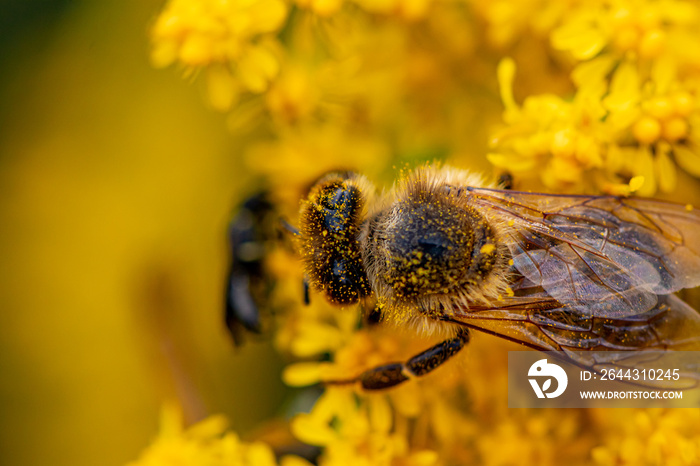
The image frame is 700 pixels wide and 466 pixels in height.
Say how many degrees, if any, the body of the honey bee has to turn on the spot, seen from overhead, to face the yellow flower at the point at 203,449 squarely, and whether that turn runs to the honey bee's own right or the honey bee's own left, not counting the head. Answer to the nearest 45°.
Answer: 0° — it already faces it

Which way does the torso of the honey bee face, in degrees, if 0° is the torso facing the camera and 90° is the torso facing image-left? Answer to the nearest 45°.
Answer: approximately 90°

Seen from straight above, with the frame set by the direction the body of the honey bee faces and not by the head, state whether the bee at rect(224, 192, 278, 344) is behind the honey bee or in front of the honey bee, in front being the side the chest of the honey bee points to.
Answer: in front
